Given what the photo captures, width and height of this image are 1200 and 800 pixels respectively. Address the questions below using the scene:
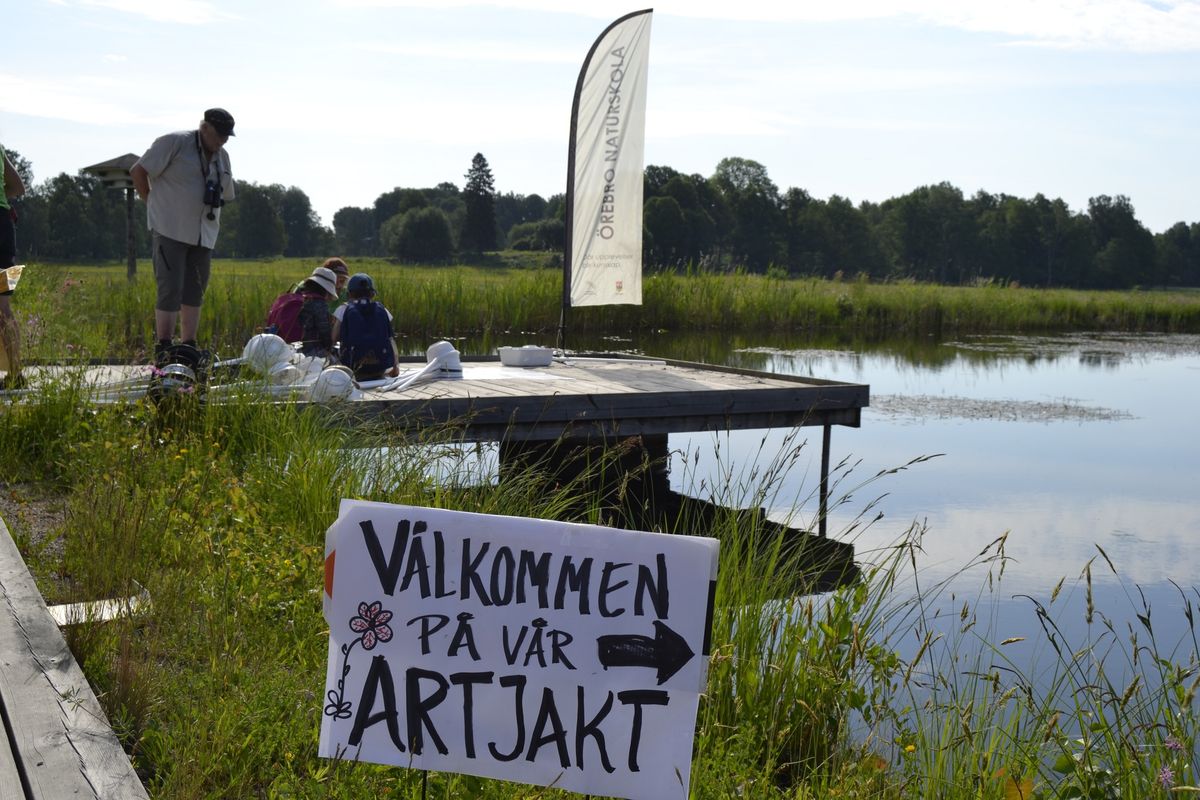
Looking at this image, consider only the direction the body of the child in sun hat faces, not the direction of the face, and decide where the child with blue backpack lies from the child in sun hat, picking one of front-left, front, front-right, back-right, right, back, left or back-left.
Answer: front-right

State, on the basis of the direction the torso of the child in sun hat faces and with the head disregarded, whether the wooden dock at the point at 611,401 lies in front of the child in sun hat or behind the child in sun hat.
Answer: in front

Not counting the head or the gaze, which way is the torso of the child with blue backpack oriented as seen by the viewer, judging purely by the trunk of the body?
away from the camera

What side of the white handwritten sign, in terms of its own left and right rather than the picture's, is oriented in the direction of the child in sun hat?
back

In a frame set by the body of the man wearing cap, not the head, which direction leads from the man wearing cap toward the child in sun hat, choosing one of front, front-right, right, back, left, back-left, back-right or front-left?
left

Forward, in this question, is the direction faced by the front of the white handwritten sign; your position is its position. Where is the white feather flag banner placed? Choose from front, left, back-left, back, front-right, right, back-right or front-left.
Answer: back

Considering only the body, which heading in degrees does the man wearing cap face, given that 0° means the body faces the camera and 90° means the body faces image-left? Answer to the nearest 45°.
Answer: approximately 315°

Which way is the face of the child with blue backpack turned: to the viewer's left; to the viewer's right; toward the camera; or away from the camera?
away from the camera

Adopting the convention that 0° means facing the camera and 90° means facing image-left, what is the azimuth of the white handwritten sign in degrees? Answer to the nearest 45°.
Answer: approximately 0°

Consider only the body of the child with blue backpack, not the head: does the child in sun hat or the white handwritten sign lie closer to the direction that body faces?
the child in sun hat

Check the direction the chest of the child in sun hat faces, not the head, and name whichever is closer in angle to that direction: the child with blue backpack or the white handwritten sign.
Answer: the child with blue backpack
